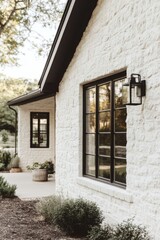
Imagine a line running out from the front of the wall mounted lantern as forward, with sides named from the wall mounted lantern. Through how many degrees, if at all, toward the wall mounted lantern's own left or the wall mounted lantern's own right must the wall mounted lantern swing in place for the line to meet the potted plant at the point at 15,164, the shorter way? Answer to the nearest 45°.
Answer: approximately 90° to the wall mounted lantern's own right

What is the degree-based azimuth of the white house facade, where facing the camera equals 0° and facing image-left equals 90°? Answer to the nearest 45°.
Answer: approximately 45°

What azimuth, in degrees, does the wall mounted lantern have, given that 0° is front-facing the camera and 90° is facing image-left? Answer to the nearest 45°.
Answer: approximately 45°

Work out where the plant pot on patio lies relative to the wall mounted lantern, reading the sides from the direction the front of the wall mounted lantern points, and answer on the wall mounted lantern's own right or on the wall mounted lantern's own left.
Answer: on the wall mounted lantern's own right

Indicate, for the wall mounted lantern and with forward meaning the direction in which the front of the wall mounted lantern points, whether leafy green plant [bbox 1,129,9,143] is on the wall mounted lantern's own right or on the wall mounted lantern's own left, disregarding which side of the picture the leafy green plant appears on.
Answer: on the wall mounted lantern's own right
